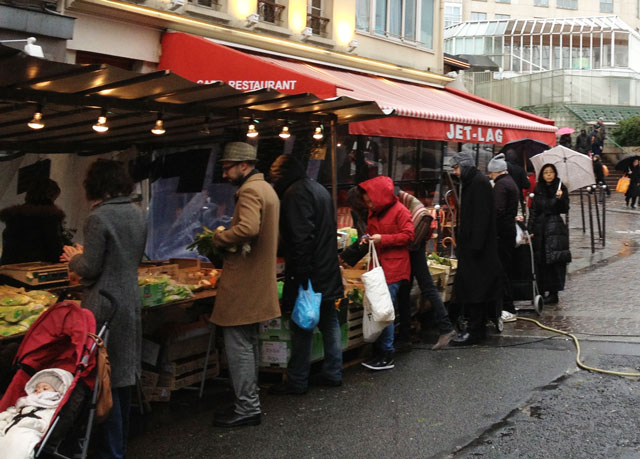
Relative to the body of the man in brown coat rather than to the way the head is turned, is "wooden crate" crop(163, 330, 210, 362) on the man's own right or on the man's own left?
on the man's own right

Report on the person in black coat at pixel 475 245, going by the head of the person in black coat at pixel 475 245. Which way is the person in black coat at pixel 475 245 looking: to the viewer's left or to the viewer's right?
to the viewer's left

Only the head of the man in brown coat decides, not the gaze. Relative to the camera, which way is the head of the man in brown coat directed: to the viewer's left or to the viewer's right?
to the viewer's left

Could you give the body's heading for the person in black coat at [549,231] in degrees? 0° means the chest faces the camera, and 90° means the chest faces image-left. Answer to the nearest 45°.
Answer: approximately 0°

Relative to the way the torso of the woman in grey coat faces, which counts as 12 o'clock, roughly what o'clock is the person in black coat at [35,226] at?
The person in black coat is roughly at 1 o'clock from the woman in grey coat.

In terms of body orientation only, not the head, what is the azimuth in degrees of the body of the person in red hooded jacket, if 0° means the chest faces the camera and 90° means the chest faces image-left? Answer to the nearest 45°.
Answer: approximately 90°

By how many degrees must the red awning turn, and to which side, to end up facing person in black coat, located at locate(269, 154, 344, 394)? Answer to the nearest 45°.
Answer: approximately 45° to its right

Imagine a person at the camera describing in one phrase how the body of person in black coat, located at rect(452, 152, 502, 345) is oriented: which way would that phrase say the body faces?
to the viewer's left

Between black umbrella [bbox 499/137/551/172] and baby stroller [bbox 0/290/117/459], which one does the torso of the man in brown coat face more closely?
the baby stroller

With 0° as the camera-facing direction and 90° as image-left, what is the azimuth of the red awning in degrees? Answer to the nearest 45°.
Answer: approximately 315°
